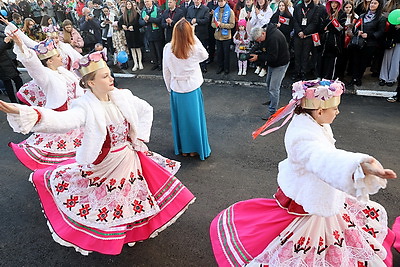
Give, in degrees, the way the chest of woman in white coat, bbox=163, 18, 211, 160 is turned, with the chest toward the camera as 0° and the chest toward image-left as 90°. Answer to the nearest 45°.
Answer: approximately 180°

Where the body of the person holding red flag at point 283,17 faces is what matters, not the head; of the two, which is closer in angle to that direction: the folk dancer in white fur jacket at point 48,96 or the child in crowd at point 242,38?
the folk dancer in white fur jacket

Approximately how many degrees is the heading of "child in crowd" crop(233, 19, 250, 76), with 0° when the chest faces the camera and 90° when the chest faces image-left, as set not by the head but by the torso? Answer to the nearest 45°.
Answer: approximately 0°

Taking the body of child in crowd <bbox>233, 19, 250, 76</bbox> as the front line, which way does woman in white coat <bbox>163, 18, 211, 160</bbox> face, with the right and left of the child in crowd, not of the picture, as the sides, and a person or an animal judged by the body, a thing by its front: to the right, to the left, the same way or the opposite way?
the opposite way

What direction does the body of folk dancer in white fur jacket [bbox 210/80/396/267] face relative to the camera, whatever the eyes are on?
to the viewer's right

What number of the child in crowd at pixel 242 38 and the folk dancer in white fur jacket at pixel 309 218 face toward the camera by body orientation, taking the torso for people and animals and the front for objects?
1

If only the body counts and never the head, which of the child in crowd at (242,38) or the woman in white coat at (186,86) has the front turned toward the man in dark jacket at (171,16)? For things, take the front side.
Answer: the woman in white coat

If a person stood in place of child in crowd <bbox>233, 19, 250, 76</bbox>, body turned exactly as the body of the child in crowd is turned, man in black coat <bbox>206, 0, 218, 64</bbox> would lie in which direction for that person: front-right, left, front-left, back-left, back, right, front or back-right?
back-right

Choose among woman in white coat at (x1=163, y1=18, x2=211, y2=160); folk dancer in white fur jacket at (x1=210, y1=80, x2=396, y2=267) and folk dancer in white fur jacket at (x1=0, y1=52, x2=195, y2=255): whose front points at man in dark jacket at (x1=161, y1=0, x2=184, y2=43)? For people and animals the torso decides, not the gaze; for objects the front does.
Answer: the woman in white coat

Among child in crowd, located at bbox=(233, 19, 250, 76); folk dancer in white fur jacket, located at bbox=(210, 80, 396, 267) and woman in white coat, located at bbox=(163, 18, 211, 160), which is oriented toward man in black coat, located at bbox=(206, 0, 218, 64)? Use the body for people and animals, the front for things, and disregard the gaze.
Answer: the woman in white coat

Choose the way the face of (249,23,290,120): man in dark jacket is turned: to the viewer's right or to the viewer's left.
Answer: to the viewer's left
